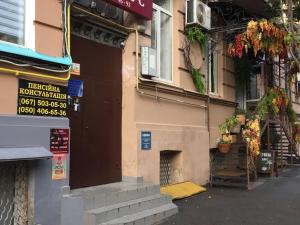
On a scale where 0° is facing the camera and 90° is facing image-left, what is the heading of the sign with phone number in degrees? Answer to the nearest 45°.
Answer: approximately 315°

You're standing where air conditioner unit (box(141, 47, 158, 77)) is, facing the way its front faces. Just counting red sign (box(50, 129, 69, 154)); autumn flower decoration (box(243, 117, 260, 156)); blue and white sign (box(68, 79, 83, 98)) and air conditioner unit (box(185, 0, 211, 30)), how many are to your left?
2

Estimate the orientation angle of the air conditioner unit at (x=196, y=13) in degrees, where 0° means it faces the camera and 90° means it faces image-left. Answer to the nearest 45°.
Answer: approximately 315°

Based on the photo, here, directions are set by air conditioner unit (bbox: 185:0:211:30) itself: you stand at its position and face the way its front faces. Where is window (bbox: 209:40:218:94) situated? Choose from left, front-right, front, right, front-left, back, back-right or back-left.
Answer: back-left

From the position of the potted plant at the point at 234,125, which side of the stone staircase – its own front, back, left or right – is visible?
left

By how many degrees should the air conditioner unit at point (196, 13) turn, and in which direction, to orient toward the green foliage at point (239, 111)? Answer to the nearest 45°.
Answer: approximately 90° to its left

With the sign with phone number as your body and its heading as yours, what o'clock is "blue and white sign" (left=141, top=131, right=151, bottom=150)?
The blue and white sign is roughly at 9 o'clock from the sign with phone number.

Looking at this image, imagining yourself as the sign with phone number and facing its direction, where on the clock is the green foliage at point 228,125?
The green foliage is roughly at 9 o'clock from the sign with phone number.

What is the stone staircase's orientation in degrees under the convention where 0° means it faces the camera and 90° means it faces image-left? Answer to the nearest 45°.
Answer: approximately 315°

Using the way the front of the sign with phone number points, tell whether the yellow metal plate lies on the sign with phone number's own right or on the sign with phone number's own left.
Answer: on the sign with phone number's own left
